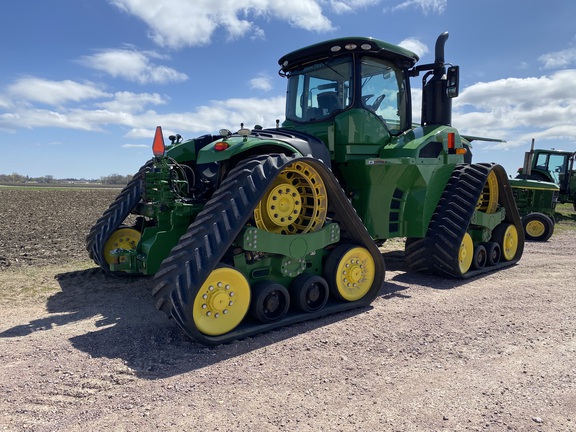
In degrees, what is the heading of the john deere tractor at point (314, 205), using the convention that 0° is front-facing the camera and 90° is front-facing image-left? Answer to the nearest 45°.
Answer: approximately 225°

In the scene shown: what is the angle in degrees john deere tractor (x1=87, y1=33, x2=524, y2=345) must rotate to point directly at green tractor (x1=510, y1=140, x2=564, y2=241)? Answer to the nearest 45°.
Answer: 0° — it already faces it

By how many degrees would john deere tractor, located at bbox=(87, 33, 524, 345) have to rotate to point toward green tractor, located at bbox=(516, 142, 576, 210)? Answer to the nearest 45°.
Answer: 0° — it already faces it
